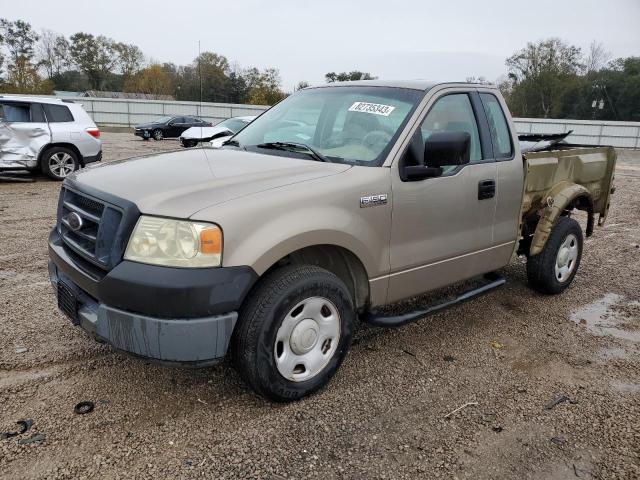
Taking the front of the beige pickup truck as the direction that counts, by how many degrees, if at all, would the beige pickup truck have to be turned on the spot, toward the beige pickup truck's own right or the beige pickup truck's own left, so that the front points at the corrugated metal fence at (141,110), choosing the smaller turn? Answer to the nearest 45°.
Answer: approximately 135° to the beige pickup truck's own right

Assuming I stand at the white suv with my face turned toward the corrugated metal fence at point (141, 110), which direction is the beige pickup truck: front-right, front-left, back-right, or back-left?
back-right

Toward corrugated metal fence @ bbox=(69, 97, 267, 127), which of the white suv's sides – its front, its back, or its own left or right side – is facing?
right

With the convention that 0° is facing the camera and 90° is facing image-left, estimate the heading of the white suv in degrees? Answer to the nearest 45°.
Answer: approximately 90°

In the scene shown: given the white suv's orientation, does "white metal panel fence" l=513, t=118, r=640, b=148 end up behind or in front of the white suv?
behind

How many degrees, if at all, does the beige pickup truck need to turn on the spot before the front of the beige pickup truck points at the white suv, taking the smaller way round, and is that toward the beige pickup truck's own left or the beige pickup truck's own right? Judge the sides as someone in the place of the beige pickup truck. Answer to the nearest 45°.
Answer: approximately 90° to the beige pickup truck's own right

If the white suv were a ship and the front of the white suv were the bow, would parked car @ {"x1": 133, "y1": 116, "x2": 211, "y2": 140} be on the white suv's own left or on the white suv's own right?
on the white suv's own right

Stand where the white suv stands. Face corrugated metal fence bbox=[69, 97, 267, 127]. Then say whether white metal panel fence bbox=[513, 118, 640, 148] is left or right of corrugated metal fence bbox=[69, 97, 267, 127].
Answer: right
